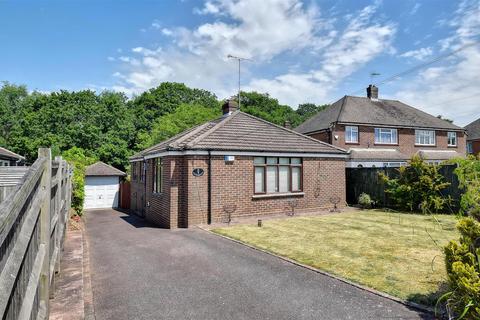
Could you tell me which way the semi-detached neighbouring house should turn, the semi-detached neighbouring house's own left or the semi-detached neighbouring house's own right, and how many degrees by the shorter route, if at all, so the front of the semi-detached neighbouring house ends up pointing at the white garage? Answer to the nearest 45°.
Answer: approximately 90° to the semi-detached neighbouring house's own right

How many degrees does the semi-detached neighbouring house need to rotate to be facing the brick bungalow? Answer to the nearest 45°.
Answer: approximately 45° to its right

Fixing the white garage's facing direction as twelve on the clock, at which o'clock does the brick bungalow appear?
The brick bungalow is roughly at 11 o'clock from the white garage.

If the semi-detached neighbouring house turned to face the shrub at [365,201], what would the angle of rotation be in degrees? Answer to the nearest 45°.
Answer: approximately 45° to its right

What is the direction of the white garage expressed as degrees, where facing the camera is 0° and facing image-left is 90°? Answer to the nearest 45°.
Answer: approximately 0°

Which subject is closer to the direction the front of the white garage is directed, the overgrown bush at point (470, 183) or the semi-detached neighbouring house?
the overgrown bush

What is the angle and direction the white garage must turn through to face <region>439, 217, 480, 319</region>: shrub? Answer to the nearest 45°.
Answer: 0° — it already faces it

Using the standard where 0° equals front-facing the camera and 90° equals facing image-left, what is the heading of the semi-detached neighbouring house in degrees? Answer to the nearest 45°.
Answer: approximately 315°
